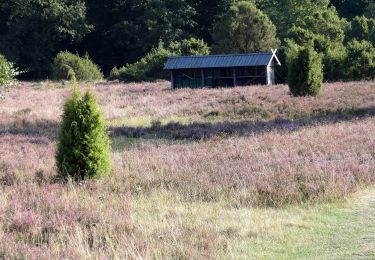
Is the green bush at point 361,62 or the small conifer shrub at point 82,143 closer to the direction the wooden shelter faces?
the small conifer shrub

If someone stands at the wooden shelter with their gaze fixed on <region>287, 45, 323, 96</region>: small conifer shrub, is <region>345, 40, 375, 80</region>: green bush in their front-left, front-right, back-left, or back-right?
front-left

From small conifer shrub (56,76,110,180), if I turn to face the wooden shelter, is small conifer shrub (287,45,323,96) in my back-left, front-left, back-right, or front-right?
front-right

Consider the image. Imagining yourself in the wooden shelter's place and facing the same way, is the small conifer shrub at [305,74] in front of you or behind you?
in front

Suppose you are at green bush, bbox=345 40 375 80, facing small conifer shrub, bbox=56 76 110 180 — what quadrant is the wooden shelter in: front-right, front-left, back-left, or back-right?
front-right

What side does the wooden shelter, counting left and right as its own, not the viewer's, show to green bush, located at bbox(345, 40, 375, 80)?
left

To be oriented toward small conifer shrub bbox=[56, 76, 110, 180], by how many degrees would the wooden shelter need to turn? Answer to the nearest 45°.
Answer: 0° — it already faces it

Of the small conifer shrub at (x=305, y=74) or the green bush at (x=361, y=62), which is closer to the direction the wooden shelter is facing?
the small conifer shrub

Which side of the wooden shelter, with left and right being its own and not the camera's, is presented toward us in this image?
front
